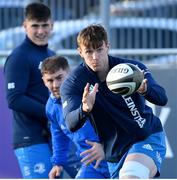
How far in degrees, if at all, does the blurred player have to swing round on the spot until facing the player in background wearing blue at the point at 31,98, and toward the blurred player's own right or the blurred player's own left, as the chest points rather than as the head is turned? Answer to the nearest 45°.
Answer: approximately 135° to the blurred player's own right

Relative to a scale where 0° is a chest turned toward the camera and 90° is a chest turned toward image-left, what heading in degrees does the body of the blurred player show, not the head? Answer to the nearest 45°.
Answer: approximately 0°

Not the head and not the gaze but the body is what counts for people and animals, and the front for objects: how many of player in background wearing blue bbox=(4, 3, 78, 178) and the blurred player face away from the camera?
0
